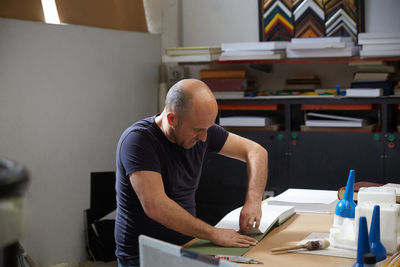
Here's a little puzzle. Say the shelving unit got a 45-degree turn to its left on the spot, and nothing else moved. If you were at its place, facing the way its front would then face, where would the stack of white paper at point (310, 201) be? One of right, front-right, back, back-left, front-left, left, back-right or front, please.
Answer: front-right

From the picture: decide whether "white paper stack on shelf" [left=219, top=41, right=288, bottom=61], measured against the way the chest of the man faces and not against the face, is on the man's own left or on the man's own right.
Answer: on the man's own left

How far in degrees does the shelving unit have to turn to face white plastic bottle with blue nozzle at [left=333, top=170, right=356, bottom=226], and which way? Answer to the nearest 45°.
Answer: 0° — it already faces it

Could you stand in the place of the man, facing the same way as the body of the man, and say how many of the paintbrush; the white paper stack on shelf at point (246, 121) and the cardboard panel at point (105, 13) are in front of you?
1

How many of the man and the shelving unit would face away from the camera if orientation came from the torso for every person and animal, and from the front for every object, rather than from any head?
0

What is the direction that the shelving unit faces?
toward the camera

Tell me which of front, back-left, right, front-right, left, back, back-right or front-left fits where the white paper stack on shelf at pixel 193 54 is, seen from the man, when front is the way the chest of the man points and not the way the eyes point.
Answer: back-left

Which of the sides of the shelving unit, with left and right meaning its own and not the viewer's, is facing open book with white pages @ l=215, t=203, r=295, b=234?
front

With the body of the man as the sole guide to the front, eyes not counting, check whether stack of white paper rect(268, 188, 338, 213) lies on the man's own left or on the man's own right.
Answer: on the man's own left

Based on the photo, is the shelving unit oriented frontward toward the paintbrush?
yes

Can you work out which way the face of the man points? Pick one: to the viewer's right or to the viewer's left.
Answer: to the viewer's right

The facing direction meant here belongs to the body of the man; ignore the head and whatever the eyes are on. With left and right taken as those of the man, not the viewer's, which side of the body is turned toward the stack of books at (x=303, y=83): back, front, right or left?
left

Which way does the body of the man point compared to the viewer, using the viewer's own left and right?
facing the viewer and to the right of the viewer

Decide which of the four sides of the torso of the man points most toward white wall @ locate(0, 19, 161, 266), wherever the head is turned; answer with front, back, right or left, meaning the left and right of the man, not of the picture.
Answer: back

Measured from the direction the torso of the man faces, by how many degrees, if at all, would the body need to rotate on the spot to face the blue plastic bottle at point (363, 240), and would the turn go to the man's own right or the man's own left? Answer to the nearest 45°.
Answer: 0° — they already face it

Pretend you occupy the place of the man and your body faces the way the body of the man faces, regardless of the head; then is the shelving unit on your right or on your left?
on your left
